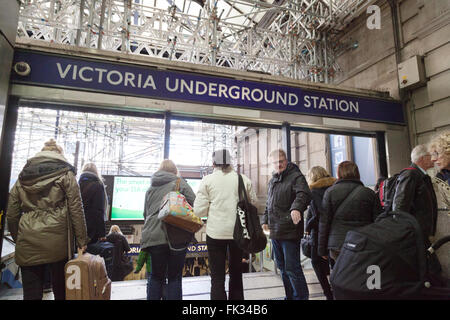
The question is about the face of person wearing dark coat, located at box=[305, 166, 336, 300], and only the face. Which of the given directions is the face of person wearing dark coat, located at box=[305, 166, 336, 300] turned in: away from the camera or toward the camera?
away from the camera

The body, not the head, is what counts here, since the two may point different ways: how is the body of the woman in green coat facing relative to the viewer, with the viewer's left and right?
facing away from the viewer

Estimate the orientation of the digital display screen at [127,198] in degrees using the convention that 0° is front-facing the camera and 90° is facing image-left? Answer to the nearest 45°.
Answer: approximately 0°

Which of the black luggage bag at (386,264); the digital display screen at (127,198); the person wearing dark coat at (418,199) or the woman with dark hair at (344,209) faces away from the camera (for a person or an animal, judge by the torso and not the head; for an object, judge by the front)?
the woman with dark hair

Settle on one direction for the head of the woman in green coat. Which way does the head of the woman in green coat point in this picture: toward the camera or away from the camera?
away from the camera

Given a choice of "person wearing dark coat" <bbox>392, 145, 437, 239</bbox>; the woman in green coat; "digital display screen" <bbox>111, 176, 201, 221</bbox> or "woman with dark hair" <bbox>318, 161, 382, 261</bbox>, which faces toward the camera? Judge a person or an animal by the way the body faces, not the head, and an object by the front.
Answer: the digital display screen

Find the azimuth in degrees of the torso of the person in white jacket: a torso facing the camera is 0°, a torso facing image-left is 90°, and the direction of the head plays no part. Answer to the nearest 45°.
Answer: approximately 180°

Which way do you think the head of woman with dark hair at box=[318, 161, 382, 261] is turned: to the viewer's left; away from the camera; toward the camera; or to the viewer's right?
away from the camera

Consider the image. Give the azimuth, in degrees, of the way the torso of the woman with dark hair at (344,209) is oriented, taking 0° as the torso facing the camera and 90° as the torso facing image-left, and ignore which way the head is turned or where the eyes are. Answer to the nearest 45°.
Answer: approximately 180°

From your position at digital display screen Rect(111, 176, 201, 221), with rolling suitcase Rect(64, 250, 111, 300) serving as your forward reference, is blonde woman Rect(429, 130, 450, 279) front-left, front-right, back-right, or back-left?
front-left

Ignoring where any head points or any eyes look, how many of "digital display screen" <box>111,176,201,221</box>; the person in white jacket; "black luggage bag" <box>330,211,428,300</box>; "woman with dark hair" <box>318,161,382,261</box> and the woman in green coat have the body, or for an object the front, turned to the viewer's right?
0

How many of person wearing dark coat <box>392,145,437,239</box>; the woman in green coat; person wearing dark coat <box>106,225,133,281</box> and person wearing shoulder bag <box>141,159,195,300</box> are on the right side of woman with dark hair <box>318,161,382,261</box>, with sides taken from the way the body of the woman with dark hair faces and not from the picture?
1

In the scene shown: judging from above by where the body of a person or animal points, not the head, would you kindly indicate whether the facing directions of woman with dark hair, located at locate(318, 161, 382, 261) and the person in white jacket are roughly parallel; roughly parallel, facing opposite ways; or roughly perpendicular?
roughly parallel

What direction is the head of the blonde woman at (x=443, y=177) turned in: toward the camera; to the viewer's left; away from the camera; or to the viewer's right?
to the viewer's left
